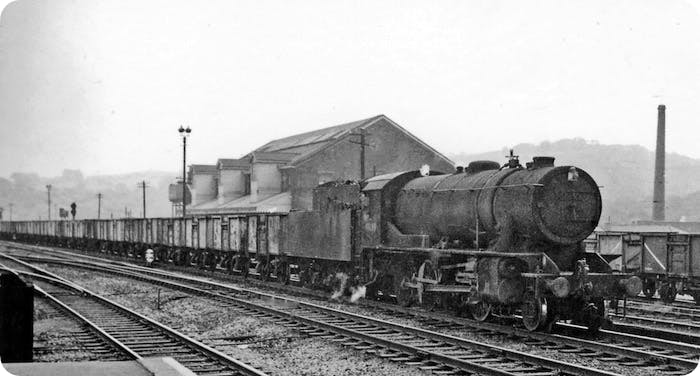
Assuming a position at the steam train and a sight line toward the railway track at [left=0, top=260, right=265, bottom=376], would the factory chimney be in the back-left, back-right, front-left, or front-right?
back-right

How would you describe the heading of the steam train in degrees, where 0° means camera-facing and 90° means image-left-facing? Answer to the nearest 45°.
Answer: approximately 315°

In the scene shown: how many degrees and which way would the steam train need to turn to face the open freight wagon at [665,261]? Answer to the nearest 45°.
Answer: approximately 90° to its left

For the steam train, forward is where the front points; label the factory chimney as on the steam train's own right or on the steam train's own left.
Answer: on the steam train's own left
